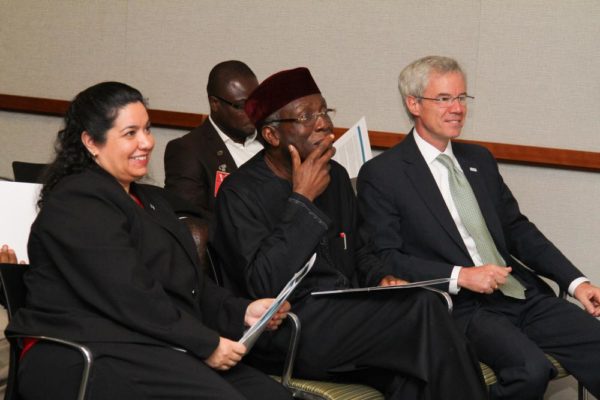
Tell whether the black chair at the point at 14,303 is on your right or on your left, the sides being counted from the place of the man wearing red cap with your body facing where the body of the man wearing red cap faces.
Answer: on your right

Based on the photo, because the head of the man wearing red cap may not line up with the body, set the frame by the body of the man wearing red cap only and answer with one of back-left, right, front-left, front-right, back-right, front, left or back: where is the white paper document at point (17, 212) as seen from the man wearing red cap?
back-right

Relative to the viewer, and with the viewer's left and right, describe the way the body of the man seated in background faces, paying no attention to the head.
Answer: facing the viewer and to the right of the viewer

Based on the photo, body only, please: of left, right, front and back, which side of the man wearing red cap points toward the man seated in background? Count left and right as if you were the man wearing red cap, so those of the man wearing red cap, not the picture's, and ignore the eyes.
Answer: back

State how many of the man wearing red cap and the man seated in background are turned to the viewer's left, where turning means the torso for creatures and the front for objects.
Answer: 0

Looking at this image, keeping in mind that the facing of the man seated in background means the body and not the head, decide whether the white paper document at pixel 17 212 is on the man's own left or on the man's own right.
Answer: on the man's own right

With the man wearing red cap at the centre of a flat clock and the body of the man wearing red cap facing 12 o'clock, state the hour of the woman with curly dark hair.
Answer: The woman with curly dark hair is roughly at 3 o'clock from the man wearing red cap.

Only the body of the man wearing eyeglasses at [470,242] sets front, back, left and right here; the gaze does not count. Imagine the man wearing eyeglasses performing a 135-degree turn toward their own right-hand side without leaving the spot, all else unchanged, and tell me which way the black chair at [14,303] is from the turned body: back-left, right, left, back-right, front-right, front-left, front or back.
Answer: front-left

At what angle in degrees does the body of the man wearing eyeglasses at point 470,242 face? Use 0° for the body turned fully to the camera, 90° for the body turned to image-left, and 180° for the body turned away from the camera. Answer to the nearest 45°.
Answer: approximately 315°

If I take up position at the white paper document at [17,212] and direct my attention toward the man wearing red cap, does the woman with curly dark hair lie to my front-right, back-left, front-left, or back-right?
front-right

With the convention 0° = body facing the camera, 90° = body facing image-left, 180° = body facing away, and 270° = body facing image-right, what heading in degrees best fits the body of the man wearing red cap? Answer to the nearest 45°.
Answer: approximately 315°

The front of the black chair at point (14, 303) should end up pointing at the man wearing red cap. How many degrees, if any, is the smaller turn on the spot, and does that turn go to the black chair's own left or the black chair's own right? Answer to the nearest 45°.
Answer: approximately 45° to the black chair's own left

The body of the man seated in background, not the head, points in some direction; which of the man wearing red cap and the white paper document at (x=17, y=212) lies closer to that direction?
the man wearing red cap
